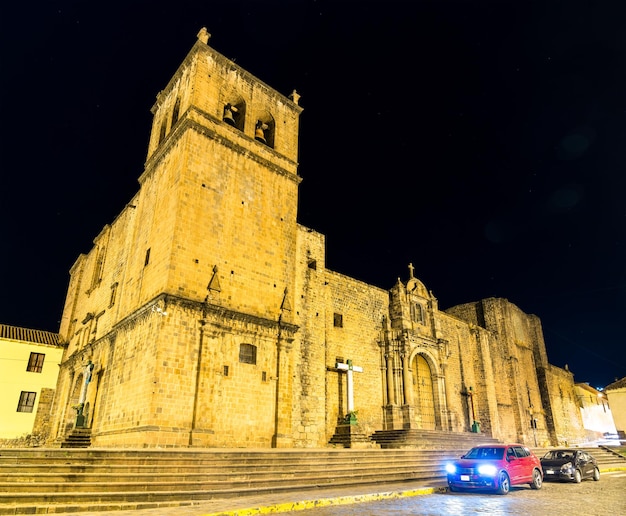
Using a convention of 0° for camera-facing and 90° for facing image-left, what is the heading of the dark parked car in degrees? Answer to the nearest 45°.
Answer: approximately 45°

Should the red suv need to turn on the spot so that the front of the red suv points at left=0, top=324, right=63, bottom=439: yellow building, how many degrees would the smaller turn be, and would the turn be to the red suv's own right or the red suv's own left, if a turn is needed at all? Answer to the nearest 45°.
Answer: approximately 45° to the red suv's own right

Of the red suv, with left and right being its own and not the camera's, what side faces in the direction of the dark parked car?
back

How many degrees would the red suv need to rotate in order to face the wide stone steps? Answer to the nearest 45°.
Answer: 0° — it already faces it

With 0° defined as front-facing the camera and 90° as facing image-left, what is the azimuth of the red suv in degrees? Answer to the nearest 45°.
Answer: approximately 45°

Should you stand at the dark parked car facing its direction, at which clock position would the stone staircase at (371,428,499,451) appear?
The stone staircase is roughly at 3 o'clock from the dark parked car.

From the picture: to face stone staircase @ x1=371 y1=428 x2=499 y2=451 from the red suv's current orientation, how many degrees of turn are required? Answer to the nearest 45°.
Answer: approximately 135° to its right
